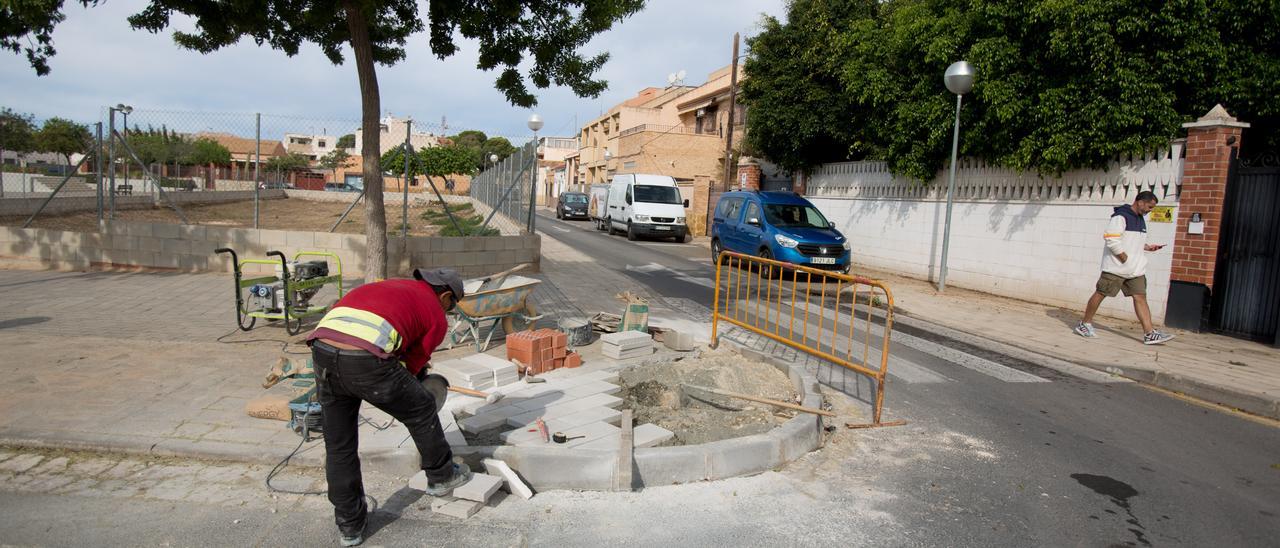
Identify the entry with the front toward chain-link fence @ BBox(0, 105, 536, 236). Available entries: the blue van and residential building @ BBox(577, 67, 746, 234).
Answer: the residential building

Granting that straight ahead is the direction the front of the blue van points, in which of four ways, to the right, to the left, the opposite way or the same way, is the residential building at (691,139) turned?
to the right

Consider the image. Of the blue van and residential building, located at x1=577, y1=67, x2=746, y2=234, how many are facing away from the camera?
0

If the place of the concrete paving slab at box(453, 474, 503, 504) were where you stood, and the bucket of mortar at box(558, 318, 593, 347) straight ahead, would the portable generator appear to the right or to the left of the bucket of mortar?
left

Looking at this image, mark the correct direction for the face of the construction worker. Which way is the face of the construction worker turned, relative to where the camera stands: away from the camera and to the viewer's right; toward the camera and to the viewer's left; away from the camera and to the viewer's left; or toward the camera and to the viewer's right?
away from the camera and to the viewer's right

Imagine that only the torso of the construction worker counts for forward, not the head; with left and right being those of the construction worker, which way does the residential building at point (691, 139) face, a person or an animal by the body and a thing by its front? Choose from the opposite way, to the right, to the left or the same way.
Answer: the opposite way

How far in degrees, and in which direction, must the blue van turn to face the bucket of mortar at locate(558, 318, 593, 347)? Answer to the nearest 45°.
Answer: approximately 45° to its right

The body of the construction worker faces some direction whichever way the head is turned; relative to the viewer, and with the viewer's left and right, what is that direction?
facing away from the viewer and to the right of the viewer

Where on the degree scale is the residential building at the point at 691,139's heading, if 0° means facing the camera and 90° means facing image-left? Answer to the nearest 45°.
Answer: approximately 45°

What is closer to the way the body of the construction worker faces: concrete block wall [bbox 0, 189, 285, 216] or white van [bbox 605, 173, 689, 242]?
the white van

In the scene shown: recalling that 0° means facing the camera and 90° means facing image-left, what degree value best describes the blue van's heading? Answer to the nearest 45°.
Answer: approximately 315°

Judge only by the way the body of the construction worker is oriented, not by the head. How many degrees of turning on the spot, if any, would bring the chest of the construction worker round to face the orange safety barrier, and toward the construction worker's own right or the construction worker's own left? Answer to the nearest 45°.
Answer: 0° — they already face it

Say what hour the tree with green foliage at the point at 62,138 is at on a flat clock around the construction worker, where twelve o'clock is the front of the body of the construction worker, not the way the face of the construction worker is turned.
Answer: The tree with green foliage is roughly at 10 o'clock from the construction worker.

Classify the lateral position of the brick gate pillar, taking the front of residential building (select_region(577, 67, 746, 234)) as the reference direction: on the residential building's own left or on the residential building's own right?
on the residential building's own left

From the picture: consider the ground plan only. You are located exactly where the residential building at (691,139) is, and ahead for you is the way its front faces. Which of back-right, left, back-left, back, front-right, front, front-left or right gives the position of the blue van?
front-left

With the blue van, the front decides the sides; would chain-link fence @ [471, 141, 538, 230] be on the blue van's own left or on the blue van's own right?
on the blue van's own right

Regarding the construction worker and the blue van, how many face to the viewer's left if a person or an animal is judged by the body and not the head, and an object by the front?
0
